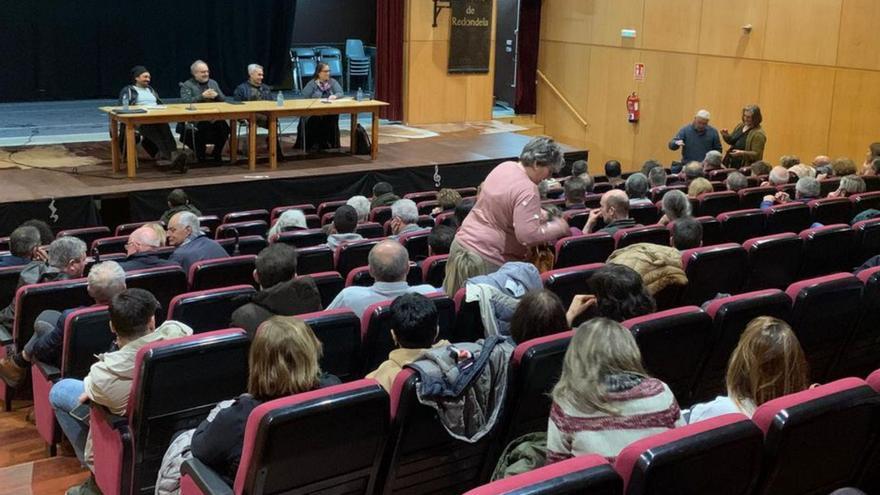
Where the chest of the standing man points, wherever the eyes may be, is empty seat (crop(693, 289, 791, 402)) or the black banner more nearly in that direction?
the empty seat

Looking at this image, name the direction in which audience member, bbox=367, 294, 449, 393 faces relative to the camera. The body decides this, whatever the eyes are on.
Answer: away from the camera

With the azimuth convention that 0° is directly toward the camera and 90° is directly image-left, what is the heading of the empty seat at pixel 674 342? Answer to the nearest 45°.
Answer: approximately 135°

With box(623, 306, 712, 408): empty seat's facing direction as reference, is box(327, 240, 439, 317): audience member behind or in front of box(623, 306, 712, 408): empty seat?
in front

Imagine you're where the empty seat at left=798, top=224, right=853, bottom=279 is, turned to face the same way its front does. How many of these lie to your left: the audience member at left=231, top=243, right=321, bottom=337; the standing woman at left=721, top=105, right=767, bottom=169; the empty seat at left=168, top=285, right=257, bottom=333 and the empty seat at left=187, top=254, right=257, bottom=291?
3

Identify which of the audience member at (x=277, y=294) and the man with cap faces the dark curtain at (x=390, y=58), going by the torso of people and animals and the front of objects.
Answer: the audience member

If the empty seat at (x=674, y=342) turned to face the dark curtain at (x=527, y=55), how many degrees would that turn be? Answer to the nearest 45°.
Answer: approximately 45° to its right

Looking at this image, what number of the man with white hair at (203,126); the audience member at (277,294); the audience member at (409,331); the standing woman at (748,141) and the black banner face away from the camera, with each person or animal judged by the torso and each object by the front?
2

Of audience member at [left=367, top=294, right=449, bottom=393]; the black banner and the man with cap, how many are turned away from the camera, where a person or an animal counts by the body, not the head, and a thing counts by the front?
1

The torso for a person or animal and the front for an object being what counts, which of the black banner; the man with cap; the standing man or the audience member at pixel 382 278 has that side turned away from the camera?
the audience member

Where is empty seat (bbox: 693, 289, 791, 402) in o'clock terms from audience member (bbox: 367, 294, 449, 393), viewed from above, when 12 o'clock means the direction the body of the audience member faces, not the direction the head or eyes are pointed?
The empty seat is roughly at 2 o'clock from the audience member.

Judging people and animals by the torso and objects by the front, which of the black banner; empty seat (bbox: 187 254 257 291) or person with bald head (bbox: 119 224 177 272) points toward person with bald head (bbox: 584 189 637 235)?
the black banner

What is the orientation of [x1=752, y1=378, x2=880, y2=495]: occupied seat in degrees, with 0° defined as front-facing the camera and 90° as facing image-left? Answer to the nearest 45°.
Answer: approximately 135°

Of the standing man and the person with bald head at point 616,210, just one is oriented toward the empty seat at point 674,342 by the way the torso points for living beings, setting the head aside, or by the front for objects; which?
the standing man

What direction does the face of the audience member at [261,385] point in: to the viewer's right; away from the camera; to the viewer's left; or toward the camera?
away from the camera

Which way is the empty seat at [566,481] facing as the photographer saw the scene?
facing away from the viewer and to the left of the viewer
